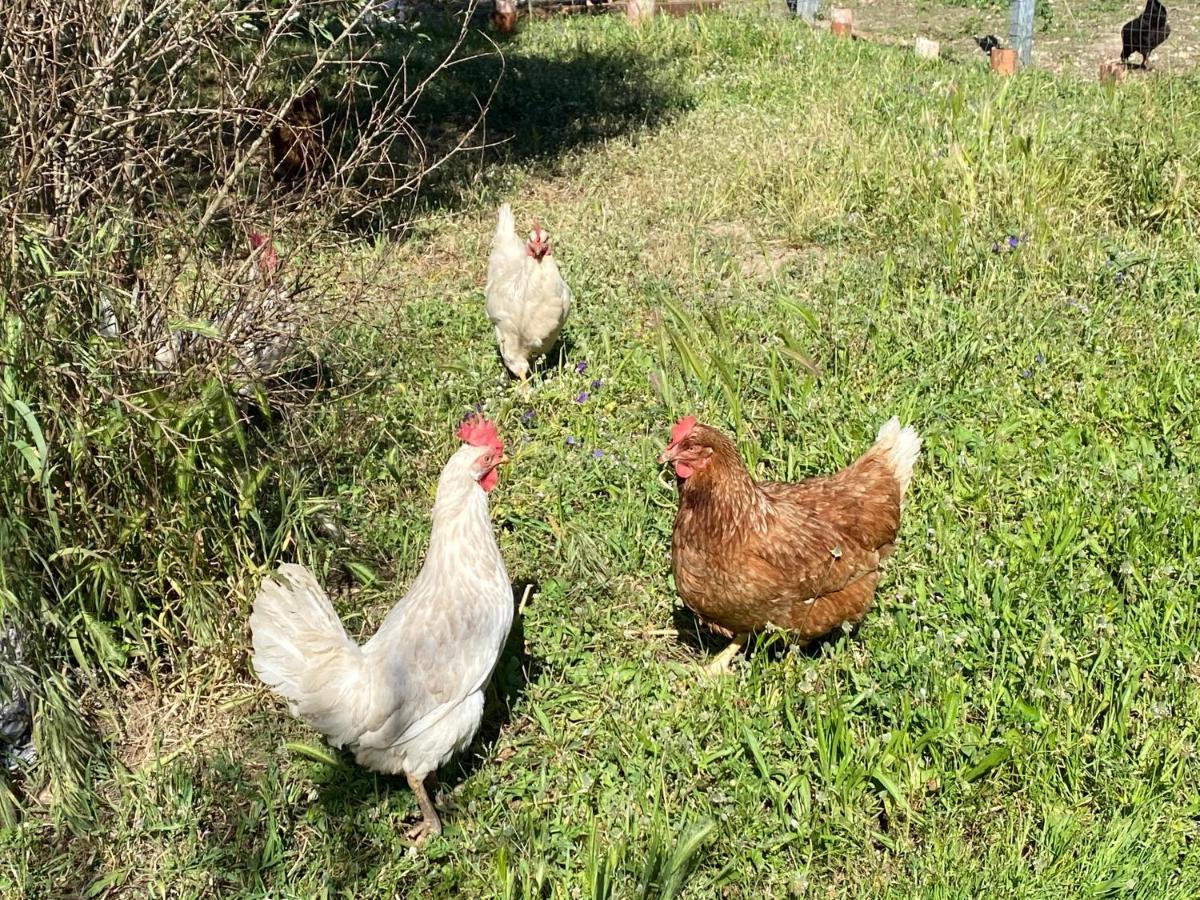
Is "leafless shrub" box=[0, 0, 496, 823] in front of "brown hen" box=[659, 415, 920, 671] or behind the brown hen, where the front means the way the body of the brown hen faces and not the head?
in front

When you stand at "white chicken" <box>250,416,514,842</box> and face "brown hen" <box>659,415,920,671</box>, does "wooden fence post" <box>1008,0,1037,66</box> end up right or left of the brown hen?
left

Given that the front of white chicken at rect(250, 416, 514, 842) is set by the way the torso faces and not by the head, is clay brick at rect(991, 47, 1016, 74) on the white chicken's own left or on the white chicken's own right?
on the white chicken's own left

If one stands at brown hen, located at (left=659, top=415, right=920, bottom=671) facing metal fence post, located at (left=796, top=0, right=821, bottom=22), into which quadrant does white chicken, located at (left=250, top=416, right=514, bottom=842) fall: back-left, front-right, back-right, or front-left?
back-left

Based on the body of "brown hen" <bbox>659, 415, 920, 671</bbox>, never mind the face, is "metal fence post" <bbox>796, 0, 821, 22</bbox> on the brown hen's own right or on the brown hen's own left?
on the brown hen's own right

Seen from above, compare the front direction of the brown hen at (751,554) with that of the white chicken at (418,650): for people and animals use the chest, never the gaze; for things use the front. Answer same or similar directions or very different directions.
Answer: very different directions

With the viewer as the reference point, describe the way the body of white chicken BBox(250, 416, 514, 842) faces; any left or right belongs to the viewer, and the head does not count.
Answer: facing to the right of the viewer

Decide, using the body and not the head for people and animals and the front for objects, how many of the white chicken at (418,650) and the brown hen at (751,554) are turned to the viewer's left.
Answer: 1

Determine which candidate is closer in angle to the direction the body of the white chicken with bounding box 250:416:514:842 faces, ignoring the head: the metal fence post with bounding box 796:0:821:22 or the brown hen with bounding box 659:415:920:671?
the brown hen

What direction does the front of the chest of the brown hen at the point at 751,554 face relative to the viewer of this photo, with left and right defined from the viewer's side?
facing to the left of the viewer

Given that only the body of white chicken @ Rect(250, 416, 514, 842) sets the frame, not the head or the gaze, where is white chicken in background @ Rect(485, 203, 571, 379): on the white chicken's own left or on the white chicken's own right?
on the white chicken's own left

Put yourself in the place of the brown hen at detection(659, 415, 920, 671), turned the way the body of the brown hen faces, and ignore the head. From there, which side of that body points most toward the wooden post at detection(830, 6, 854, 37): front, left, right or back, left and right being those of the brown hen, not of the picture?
right

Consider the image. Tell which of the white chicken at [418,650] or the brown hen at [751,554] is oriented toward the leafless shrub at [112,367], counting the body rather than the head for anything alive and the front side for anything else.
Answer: the brown hen
